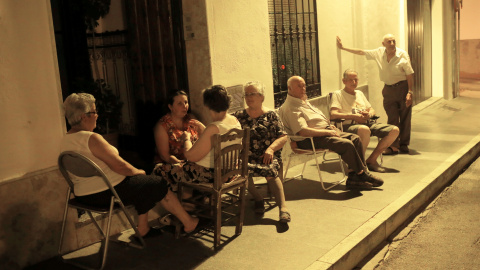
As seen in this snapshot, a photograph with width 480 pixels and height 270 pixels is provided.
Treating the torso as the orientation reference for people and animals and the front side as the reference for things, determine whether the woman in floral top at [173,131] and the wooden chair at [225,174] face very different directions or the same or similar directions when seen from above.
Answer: very different directions

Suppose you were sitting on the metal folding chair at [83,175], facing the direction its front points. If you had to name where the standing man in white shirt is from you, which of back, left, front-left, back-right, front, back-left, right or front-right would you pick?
front

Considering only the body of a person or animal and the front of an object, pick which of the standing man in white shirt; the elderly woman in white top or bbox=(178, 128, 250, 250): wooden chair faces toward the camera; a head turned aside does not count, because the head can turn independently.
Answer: the standing man in white shirt

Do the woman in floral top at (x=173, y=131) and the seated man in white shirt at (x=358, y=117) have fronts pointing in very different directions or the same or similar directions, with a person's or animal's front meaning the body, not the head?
same or similar directions

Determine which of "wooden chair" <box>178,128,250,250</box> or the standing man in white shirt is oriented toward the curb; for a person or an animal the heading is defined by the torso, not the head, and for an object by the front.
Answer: the standing man in white shirt

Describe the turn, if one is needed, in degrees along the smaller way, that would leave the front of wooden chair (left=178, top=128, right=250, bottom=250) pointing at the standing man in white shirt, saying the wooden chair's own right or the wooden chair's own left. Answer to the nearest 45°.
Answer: approximately 90° to the wooden chair's own right

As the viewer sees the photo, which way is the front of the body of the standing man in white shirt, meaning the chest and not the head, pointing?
toward the camera

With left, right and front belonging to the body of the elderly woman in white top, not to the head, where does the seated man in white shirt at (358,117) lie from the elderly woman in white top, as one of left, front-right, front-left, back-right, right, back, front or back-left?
front

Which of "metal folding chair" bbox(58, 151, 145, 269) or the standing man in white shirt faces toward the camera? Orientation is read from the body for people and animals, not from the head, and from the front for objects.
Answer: the standing man in white shirt

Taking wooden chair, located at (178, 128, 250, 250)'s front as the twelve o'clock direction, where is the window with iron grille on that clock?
The window with iron grille is roughly at 2 o'clock from the wooden chair.

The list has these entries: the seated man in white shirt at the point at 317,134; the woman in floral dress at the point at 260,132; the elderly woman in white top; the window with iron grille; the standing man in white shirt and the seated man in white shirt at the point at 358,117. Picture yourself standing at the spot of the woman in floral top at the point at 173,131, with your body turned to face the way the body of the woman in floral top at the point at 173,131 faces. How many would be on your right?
1

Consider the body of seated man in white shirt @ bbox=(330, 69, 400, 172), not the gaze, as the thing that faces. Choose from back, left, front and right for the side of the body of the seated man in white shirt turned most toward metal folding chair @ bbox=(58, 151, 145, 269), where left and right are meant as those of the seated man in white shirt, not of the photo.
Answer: right

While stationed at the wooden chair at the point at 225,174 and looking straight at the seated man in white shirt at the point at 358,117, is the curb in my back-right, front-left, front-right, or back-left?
front-right

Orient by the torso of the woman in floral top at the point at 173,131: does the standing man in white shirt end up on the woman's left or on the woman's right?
on the woman's left

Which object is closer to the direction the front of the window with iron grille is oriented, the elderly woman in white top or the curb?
the curb

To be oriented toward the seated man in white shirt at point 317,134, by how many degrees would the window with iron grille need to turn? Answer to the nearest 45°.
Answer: approximately 45° to its right
